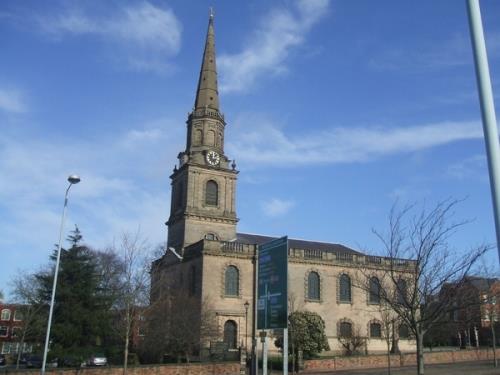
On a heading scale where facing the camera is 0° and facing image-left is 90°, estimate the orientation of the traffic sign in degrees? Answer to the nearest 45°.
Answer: approximately 45°

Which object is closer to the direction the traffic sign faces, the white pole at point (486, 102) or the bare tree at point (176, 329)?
the white pole

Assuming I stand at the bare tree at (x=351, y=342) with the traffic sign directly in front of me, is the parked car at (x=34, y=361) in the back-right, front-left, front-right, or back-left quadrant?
front-right

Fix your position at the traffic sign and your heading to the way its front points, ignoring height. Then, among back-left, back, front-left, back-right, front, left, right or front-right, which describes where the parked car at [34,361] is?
right

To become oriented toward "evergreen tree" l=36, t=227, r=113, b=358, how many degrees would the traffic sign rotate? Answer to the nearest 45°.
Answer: approximately 90° to its right

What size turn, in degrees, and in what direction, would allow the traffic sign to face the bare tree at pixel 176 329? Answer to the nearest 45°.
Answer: approximately 135° to its right

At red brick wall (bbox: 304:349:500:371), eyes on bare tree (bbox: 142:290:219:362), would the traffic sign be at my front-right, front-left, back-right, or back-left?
front-left

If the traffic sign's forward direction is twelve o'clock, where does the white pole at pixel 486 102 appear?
The white pole is roughly at 10 o'clock from the traffic sign.
